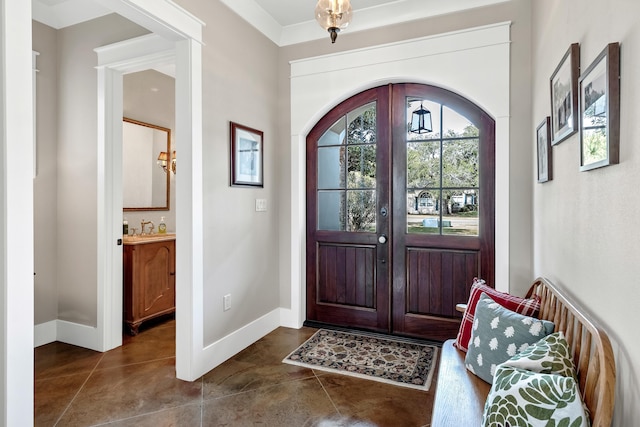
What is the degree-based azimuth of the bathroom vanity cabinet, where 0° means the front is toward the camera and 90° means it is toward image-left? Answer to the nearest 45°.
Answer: approximately 315°

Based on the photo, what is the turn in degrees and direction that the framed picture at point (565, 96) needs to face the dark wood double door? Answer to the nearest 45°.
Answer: approximately 45° to its right

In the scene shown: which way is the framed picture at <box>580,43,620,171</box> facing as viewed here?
to the viewer's left

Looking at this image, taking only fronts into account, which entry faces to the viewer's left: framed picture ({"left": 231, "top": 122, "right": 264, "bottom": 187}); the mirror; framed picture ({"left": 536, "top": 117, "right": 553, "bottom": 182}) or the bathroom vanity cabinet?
framed picture ({"left": 536, "top": 117, "right": 553, "bottom": 182})

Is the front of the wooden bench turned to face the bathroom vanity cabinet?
yes

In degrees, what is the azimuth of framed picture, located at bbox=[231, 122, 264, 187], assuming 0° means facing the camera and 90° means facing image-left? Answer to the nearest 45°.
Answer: approximately 315°

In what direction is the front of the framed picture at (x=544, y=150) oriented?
to the viewer's left

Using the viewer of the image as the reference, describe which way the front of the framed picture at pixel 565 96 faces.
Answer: facing to the left of the viewer

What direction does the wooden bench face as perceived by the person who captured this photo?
facing to the left of the viewer
